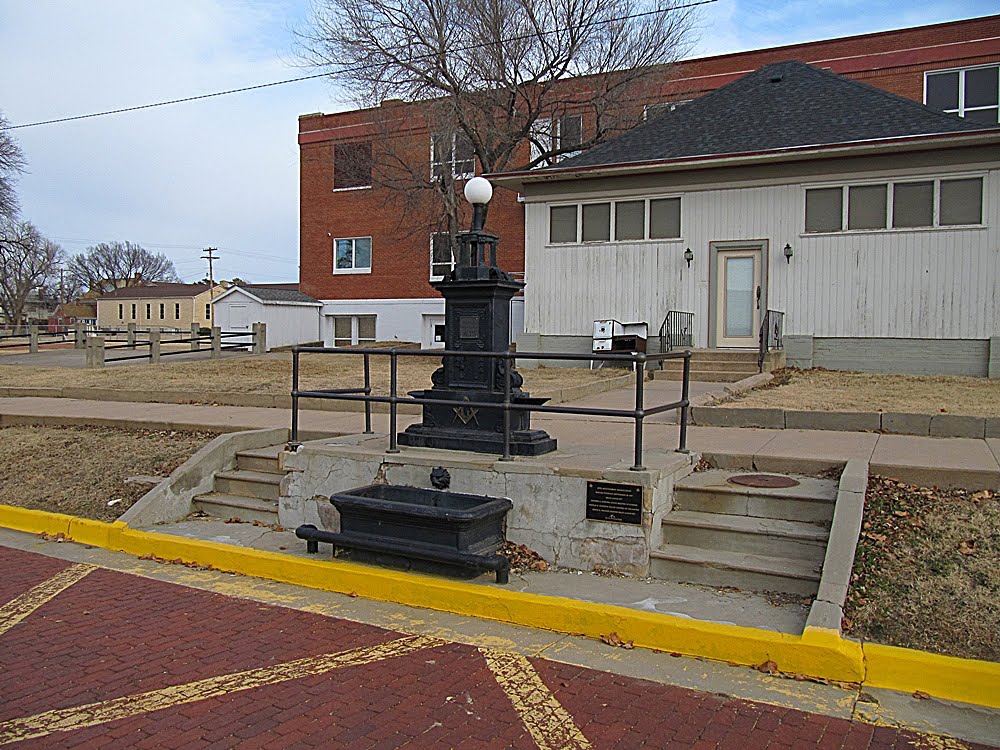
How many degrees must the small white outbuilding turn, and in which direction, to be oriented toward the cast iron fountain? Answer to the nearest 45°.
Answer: approximately 45° to its left

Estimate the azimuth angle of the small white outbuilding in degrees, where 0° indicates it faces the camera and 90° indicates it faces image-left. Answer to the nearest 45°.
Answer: approximately 45°

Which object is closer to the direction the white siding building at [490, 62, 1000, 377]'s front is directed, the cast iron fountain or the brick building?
the cast iron fountain

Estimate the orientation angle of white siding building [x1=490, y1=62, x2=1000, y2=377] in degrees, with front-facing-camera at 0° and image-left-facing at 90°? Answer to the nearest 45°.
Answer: approximately 45°

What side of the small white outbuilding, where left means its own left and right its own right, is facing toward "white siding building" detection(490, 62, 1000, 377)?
left

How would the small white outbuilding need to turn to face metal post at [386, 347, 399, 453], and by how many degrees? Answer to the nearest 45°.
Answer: approximately 45° to its left

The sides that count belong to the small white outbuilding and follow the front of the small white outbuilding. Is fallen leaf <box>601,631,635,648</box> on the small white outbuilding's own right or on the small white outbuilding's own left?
on the small white outbuilding's own left
